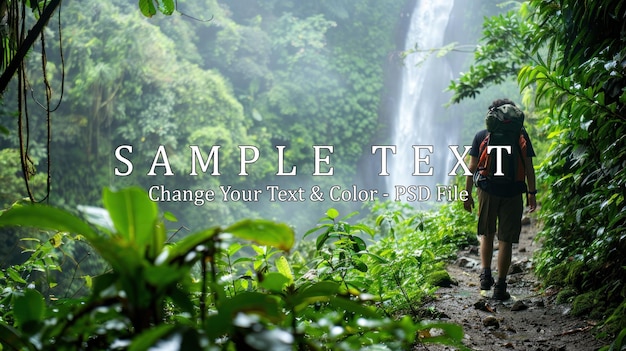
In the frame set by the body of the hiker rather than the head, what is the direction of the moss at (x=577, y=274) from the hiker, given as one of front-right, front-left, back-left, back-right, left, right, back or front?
back-right

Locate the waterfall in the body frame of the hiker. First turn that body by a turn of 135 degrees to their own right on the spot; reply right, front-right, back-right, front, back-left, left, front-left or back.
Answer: back-left

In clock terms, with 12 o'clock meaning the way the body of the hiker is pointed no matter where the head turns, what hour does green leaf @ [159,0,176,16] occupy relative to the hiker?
The green leaf is roughly at 7 o'clock from the hiker.

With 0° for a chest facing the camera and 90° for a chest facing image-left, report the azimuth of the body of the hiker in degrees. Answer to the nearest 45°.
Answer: approximately 180°

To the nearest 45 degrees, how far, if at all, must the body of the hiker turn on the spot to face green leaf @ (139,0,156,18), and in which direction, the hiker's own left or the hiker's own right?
approximately 135° to the hiker's own left

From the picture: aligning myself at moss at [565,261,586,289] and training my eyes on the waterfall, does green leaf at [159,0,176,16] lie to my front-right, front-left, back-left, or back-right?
back-left
